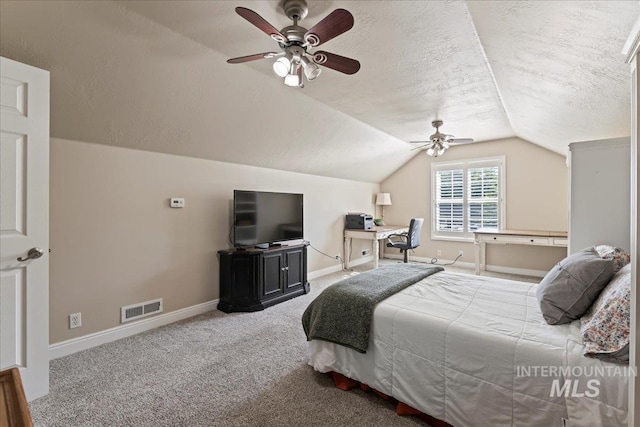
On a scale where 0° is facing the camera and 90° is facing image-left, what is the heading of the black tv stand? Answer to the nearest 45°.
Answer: approximately 315°

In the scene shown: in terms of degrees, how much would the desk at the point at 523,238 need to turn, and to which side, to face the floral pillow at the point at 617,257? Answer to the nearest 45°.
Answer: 0° — it already faces it

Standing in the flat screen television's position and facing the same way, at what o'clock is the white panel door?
The white panel door is roughly at 3 o'clock from the flat screen television.

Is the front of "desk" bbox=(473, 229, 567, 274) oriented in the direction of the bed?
yes

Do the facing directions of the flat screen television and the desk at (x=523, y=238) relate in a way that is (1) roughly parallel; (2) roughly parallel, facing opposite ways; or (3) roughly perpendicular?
roughly perpendicular

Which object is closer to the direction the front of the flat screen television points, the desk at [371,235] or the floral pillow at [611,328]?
the floral pillow

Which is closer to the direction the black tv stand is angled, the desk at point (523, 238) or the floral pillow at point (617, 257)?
the floral pillow

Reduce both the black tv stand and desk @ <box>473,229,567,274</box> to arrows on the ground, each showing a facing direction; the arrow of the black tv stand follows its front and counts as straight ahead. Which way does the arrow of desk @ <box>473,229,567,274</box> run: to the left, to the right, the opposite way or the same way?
to the right

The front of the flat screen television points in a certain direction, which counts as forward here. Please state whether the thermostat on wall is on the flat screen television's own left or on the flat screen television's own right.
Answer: on the flat screen television's own right

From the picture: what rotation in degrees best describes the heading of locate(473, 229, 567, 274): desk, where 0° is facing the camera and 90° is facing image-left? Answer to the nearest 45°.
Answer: approximately 0°

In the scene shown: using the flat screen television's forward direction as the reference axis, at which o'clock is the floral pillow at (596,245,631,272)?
The floral pillow is roughly at 12 o'clock from the flat screen television.

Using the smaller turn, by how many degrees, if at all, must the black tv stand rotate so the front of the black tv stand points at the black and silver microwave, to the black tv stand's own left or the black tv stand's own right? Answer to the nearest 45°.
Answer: approximately 90° to the black tv stand's own left
